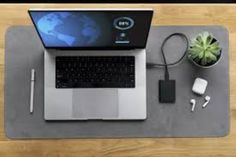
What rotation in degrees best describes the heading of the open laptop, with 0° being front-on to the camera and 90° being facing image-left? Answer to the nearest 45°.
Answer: approximately 0°
